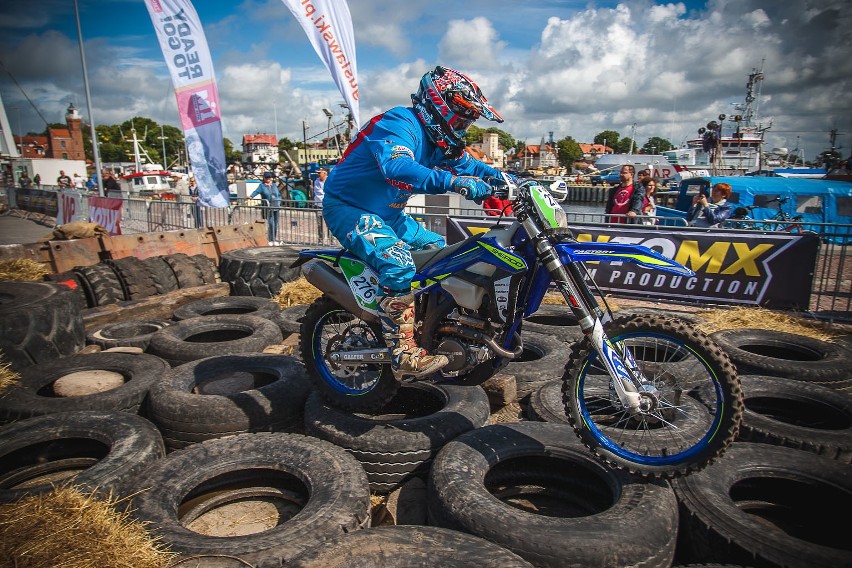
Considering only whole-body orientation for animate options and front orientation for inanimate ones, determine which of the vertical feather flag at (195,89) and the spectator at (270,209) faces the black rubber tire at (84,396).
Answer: the spectator

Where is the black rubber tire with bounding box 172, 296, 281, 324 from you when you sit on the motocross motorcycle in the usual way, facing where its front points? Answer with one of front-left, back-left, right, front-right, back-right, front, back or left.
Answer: back

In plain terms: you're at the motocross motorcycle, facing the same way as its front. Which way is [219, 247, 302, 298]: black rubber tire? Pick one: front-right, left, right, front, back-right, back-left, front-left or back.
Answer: back

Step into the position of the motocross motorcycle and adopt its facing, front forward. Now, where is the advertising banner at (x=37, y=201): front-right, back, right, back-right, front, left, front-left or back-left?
back

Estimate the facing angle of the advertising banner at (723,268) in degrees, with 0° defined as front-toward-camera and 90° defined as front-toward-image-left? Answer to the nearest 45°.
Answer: approximately 0°

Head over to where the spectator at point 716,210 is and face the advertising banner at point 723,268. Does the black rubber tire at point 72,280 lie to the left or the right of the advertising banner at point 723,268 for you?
right

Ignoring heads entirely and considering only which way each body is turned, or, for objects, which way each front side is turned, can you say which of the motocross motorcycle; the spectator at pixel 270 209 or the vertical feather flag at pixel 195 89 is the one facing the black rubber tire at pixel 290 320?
the spectator

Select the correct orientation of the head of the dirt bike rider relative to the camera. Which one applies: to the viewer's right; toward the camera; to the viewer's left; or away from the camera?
to the viewer's right

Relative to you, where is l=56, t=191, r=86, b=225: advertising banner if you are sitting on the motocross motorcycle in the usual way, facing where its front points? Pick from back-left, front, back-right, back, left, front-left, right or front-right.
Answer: back

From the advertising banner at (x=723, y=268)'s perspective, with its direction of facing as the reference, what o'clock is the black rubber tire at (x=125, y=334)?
The black rubber tire is roughly at 2 o'clock from the advertising banner.

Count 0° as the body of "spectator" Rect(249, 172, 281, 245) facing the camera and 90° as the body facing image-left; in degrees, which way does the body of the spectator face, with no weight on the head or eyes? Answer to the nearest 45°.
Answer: approximately 0°

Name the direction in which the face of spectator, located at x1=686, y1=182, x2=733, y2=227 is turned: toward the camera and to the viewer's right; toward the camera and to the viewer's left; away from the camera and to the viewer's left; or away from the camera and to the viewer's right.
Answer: toward the camera and to the viewer's left
